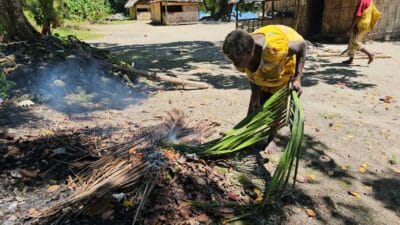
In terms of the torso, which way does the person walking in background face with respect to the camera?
to the viewer's left

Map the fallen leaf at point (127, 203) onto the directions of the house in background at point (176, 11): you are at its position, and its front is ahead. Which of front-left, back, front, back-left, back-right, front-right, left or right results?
front

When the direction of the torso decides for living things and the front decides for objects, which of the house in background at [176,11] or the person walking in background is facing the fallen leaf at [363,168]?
the house in background

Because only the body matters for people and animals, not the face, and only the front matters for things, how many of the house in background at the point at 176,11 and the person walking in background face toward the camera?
1

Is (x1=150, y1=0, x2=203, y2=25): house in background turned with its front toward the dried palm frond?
yes

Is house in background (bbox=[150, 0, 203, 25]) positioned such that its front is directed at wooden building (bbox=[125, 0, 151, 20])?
no

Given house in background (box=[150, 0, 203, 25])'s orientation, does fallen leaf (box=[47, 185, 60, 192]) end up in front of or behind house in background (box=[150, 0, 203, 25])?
in front

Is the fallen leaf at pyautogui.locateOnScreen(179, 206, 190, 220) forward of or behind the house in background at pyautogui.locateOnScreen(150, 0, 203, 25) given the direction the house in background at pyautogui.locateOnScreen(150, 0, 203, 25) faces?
forward

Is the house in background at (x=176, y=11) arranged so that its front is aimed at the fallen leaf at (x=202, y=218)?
yes

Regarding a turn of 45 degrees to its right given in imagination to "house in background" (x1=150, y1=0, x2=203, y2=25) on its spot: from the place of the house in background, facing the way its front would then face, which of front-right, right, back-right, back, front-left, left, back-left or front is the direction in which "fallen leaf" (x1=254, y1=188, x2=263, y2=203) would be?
front-left

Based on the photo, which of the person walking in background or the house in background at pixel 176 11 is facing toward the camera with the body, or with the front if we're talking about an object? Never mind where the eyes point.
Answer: the house in background

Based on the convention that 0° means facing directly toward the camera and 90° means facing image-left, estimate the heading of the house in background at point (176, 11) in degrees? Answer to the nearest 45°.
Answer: approximately 0°

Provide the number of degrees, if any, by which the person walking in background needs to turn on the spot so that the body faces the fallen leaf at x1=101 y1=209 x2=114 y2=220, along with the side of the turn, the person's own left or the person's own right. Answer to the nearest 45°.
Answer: approximately 90° to the person's own left

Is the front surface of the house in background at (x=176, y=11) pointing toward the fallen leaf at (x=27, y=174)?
yes

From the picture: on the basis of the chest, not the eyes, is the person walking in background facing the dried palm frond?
no

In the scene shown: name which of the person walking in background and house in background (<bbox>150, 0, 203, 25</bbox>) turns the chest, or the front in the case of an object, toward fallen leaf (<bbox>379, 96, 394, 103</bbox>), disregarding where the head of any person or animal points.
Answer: the house in background

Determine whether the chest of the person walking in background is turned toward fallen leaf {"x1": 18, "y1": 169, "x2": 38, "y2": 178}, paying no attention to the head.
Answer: no

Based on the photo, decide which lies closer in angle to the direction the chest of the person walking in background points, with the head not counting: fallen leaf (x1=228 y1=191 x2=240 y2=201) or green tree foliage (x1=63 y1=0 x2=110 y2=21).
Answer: the green tree foliage
